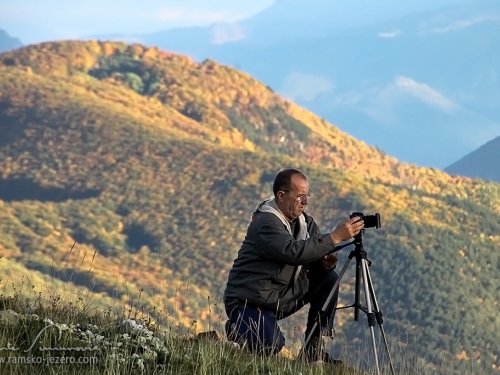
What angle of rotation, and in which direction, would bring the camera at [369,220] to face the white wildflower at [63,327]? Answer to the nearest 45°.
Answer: approximately 135° to its right

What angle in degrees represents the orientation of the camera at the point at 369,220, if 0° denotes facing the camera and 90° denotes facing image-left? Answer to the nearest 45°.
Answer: approximately 270°

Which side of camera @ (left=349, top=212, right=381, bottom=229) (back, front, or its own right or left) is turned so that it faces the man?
back
